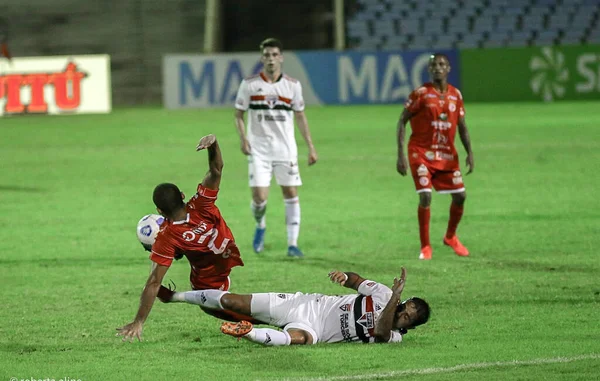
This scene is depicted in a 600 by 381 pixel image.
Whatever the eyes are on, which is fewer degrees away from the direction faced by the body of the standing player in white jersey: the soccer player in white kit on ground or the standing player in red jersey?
the soccer player in white kit on ground

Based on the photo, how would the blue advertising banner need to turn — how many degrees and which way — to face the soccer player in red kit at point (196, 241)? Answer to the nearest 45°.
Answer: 0° — it already faces them

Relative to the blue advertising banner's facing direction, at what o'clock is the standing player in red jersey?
The standing player in red jersey is roughly at 12 o'clock from the blue advertising banner.

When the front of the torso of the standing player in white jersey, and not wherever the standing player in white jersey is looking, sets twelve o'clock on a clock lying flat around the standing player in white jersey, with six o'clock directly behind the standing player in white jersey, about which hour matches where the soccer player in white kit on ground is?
The soccer player in white kit on ground is roughly at 12 o'clock from the standing player in white jersey.

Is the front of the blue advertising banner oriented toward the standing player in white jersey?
yes

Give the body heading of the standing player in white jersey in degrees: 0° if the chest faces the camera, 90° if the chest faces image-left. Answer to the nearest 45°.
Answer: approximately 0°

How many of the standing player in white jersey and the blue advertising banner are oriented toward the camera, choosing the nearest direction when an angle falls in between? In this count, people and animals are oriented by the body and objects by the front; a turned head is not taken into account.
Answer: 2
